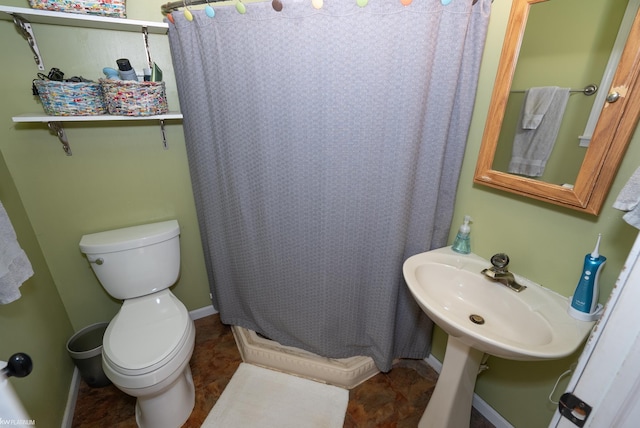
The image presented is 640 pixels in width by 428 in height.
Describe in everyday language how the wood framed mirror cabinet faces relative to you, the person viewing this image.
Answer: facing the viewer and to the left of the viewer

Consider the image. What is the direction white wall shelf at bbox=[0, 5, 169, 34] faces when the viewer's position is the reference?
facing the viewer

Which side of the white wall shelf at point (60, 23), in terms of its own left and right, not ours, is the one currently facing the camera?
front

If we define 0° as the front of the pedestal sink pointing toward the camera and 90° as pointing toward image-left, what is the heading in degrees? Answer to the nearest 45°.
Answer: approximately 45°

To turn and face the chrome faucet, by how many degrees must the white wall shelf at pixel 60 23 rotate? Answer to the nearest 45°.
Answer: approximately 45° to its left

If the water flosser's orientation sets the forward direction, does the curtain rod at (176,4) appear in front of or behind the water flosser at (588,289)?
in front

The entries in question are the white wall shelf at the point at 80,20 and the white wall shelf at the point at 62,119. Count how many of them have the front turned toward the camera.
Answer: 2
